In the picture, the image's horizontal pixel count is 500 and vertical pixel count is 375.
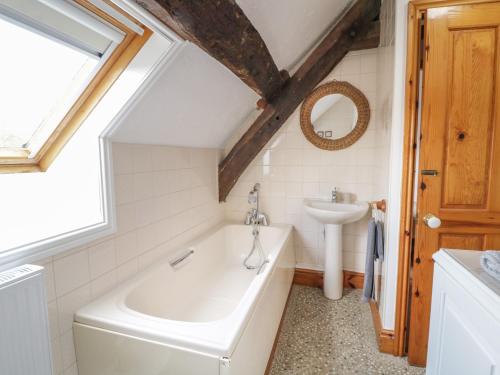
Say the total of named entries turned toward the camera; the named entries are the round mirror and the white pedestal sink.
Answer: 2

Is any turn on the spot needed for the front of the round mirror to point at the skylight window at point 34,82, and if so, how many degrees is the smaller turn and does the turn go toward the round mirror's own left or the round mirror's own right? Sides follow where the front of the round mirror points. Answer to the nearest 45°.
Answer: approximately 45° to the round mirror's own right

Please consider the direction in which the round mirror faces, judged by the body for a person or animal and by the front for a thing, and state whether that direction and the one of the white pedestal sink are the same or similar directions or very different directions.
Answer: same or similar directions

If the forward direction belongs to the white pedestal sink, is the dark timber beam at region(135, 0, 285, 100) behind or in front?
in front

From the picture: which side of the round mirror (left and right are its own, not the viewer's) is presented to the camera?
front

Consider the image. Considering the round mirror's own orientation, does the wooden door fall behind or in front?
in front

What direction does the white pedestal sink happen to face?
toward the camera

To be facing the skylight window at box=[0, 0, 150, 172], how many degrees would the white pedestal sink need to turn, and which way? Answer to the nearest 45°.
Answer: approximately 45° to its right

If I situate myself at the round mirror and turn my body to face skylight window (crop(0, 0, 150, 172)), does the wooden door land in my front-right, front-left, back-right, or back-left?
front-left

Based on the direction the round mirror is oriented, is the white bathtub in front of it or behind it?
in front

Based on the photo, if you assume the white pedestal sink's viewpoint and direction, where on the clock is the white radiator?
The white radiator is roughly at 1 o'clock from the white pedestal sink.

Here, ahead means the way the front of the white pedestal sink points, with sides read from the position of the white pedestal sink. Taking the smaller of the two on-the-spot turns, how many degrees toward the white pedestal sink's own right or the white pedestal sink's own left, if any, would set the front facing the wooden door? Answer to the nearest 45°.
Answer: approximately 45° to the white pedestal sink's own left
